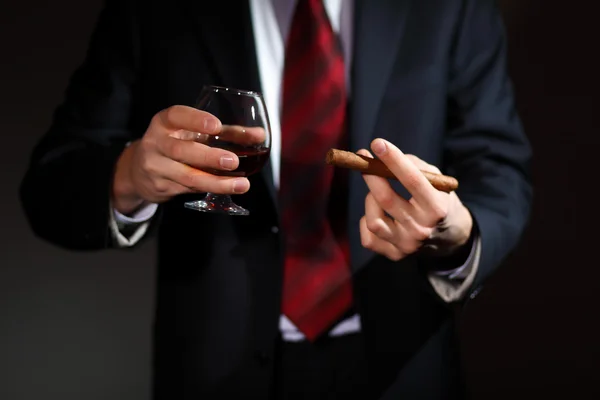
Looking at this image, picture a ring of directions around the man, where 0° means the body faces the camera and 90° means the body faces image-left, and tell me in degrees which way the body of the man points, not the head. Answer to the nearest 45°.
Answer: approximately 0°
